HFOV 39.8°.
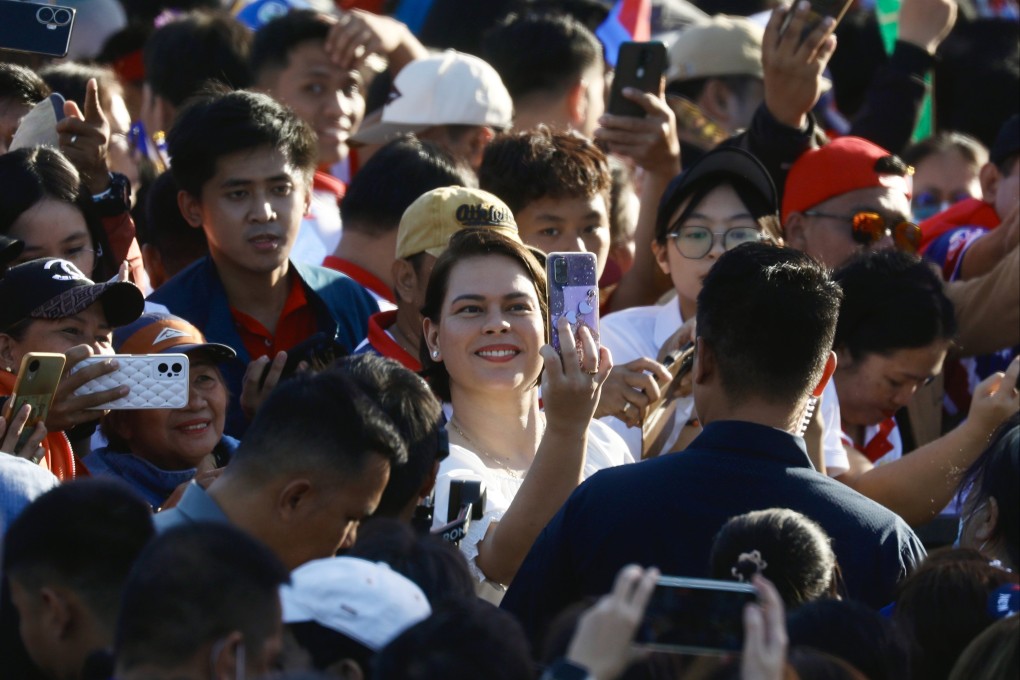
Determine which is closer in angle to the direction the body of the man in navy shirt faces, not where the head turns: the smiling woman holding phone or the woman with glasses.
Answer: the woman with glasses

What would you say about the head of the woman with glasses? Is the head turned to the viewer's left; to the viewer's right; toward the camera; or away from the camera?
toward the camera

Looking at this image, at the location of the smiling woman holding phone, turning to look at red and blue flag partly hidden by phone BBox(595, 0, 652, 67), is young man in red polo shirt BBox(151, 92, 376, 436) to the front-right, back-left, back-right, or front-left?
front-left

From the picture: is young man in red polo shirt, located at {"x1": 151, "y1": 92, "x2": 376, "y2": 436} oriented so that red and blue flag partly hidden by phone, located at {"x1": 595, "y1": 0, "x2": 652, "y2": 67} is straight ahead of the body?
no

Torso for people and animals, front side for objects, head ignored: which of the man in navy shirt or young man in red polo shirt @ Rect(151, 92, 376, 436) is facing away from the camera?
the man in navy shirt

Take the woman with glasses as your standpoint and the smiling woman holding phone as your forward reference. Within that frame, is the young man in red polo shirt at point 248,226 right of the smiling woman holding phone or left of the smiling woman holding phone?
right

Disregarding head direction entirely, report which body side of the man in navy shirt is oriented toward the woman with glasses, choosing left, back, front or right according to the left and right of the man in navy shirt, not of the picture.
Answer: front

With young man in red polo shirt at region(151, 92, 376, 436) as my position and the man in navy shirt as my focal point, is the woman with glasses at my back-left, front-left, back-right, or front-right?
front-left

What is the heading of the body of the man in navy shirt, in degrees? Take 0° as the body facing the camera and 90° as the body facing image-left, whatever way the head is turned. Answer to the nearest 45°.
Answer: approximately 180°

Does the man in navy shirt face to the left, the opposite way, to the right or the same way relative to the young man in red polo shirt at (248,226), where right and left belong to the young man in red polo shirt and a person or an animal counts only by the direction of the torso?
the opposite way

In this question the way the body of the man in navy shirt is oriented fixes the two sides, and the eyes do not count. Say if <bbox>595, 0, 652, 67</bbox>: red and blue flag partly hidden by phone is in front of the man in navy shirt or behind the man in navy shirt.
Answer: in front

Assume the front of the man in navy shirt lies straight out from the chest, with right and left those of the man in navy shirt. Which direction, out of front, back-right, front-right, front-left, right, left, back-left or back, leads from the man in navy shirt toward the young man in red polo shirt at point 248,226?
front-left

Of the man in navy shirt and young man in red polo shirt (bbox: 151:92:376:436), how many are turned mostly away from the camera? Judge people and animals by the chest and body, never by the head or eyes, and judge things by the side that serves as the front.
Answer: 1

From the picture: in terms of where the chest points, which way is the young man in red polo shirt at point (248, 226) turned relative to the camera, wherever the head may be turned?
toward the camera

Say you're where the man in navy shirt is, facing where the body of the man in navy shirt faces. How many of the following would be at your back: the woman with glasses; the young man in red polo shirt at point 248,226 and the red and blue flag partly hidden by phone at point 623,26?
0

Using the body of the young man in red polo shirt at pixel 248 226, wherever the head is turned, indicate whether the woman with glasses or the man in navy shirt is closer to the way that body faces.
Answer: the man in navy shirt
